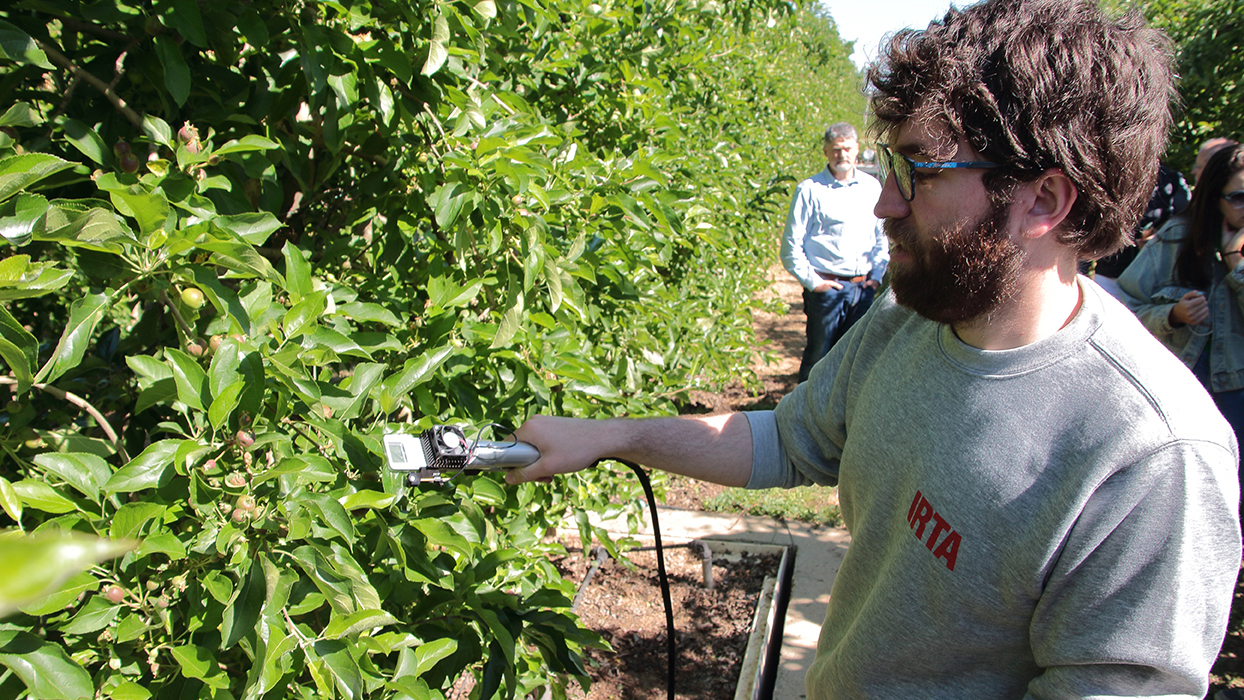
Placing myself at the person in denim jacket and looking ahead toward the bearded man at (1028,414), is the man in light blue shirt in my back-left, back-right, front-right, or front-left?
back-right

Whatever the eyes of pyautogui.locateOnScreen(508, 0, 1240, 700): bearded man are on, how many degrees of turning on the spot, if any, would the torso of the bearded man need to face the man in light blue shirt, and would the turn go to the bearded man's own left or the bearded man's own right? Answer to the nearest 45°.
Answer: approximately 135° to the bearded man's own right

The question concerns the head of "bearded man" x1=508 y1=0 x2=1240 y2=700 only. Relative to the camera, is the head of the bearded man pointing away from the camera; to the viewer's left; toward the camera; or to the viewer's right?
to the viewer's left

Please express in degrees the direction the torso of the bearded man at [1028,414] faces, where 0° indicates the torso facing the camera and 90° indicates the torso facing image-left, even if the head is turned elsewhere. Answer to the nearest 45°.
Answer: approximately 45°

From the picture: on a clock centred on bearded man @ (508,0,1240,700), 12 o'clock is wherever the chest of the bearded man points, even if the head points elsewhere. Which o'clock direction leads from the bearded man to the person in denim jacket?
The person in denim jacket is roughly at 5 o'clock from the bearded man.
